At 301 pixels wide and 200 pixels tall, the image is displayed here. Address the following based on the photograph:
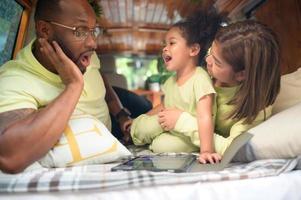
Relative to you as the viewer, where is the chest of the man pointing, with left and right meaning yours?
facing the viewer and to the right of the viewer

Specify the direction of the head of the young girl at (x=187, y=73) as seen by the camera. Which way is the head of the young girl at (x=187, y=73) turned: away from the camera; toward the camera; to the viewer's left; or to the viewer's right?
to the viewer's left

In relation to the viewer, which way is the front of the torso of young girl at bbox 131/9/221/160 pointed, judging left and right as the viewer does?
facing the viewer and to the left of the viewer

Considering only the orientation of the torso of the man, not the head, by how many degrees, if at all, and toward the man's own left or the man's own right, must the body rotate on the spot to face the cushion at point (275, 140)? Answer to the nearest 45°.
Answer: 0° — they already face it

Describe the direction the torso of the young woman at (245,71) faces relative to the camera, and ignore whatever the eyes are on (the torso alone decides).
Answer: to the viewer's left
